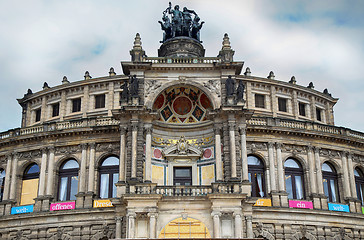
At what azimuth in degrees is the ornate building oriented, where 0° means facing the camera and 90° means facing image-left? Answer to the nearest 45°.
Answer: approximately 0°
